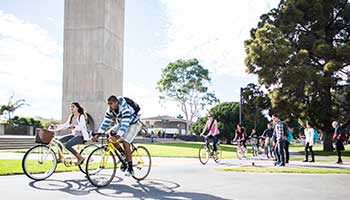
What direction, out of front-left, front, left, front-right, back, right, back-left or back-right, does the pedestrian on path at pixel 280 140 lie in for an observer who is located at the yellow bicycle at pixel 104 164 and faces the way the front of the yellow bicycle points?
back

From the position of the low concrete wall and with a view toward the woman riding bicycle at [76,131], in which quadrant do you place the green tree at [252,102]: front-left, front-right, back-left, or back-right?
front-left

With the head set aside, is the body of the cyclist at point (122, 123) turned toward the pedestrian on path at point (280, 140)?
no

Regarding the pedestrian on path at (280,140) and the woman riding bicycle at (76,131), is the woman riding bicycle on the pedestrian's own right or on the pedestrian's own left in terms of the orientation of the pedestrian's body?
on the pedestrian's own left

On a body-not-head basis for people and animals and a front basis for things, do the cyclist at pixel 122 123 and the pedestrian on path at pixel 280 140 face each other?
no

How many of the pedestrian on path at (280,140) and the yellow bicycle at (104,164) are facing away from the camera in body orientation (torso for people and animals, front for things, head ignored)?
0

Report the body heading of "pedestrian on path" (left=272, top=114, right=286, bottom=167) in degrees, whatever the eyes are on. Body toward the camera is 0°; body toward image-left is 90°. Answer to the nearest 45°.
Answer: approximately 90°

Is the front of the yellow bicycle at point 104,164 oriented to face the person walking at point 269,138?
no

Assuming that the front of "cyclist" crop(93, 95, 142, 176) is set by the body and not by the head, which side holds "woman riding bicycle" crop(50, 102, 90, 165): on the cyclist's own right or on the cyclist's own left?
on the cyclist's own right

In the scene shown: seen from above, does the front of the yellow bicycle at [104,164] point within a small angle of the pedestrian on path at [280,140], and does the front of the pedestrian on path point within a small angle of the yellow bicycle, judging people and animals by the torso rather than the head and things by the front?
no

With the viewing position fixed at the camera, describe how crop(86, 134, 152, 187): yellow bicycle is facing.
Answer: facing the viewer and to the left of the viewer
